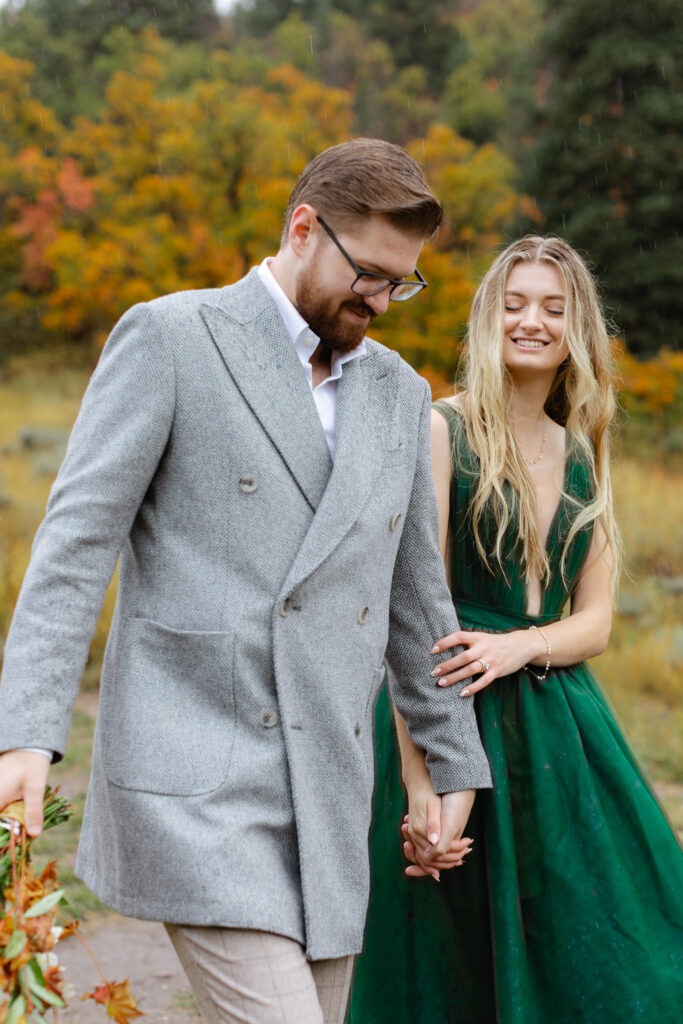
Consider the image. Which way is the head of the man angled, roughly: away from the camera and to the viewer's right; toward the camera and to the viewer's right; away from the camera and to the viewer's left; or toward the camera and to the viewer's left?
toward the camera and to the viewer's right

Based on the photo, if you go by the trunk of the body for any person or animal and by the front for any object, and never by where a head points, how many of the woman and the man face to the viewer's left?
0

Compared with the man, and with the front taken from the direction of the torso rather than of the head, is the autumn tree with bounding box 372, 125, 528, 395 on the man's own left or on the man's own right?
on the man's own left

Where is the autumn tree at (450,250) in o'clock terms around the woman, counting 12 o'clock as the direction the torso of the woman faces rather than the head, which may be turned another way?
The autumn tree is roughly at 6 o'clock from the woman.

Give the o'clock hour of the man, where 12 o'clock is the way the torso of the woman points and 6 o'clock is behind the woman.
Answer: The man is roughly at 1 o'clock from the woman.

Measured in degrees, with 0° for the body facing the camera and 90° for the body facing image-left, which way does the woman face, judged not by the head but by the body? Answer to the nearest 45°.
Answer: approximately 0°

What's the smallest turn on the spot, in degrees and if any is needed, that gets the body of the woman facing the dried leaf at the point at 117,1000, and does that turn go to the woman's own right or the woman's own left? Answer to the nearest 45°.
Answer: approximately 45° to the woman's own right

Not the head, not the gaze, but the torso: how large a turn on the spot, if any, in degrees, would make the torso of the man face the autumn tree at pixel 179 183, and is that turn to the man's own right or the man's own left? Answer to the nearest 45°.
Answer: approximately 135° to the man's own left

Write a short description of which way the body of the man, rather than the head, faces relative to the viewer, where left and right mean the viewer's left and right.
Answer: facing the viewer and to the right of the viewer

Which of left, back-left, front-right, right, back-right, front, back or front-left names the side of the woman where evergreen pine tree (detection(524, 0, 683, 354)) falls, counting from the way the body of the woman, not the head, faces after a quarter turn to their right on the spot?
right
